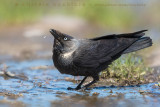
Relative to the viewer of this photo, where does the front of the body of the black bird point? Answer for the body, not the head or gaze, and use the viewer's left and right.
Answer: facing to the left of the viewer
